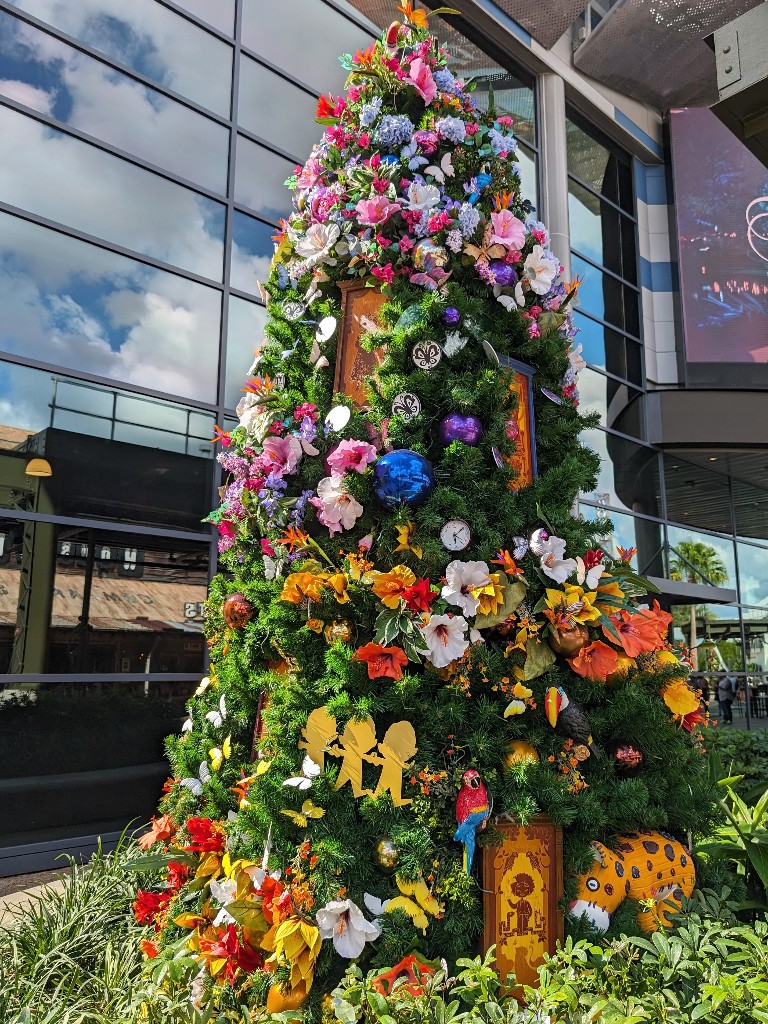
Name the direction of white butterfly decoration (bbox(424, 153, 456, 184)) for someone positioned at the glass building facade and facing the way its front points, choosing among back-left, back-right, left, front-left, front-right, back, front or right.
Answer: front

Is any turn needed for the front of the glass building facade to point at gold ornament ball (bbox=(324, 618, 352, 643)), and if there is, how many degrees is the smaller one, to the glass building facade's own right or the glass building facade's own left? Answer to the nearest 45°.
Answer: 0° — it already faces it

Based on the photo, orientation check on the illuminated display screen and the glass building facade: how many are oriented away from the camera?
0

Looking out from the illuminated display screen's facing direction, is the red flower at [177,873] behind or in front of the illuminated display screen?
in front

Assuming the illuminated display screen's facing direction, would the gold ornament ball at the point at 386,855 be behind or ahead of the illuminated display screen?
ahead

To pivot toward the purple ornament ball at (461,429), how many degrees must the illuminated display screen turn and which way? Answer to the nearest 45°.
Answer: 0° — it already faces it

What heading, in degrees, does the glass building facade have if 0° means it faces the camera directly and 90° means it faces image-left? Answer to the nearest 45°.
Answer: approximately 315°

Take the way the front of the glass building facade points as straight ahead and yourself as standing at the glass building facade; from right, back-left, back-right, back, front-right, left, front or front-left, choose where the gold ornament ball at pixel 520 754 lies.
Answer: front

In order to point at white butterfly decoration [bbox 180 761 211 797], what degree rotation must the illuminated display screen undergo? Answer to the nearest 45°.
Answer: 0° — it already faces it

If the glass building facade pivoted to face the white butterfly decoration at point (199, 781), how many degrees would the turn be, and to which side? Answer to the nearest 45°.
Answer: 0° — it already faces it

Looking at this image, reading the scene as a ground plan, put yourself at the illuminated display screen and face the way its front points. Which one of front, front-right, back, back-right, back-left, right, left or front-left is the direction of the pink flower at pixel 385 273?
front

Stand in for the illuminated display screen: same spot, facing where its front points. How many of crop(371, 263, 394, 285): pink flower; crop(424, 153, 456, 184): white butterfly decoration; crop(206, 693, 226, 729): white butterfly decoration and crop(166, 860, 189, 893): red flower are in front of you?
4

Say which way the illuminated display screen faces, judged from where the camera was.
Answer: facing the viewer

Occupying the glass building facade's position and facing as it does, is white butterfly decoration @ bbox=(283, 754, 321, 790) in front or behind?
in front

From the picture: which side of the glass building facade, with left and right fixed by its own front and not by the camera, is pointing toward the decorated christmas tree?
front
